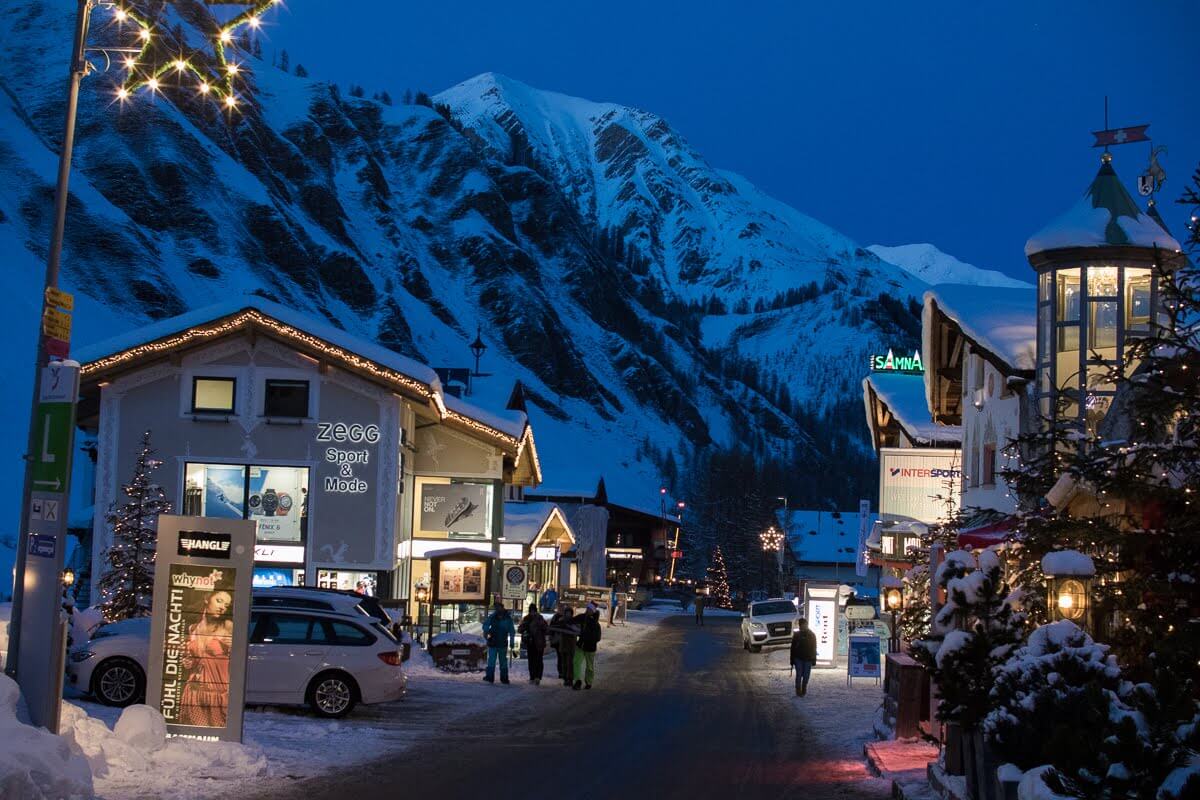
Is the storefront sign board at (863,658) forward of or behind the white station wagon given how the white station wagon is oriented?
behind

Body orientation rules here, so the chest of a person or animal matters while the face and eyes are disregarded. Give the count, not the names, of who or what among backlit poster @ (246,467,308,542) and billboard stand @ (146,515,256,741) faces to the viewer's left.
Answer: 0

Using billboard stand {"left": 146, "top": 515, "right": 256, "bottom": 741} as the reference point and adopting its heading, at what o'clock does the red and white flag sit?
The red and white flag is roughly at 8 o'clock from the billboard stand.

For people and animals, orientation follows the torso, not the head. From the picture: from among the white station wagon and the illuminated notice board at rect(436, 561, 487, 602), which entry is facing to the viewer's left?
the white station wagon

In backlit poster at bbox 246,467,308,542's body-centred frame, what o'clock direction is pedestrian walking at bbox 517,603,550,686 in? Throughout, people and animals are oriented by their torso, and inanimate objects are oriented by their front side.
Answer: The pedestrian walking is roughly at 11 o'clock from the backlit poster.

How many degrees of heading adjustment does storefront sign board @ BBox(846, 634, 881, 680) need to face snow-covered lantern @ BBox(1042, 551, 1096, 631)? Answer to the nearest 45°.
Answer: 0° — it already faces it

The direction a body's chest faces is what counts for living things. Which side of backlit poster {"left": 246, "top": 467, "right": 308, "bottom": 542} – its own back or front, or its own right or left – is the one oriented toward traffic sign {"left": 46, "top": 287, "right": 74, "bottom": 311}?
front

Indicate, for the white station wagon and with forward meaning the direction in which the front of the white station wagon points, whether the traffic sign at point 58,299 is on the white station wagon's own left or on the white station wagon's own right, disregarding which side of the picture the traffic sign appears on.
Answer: on the white station wagon's own left

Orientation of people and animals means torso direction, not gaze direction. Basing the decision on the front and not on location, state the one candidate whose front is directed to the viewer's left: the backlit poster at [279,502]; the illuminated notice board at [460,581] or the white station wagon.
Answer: the white station wagon

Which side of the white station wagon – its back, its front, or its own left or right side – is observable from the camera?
left

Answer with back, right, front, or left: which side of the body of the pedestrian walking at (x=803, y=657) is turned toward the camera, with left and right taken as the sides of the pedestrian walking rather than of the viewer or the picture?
back

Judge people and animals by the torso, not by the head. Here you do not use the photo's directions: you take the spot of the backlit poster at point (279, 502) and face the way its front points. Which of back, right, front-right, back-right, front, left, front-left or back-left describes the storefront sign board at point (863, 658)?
front-left

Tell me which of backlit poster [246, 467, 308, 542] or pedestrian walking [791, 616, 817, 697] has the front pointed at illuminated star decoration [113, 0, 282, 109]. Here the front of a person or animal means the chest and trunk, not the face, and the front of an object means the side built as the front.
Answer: the backlit poster
